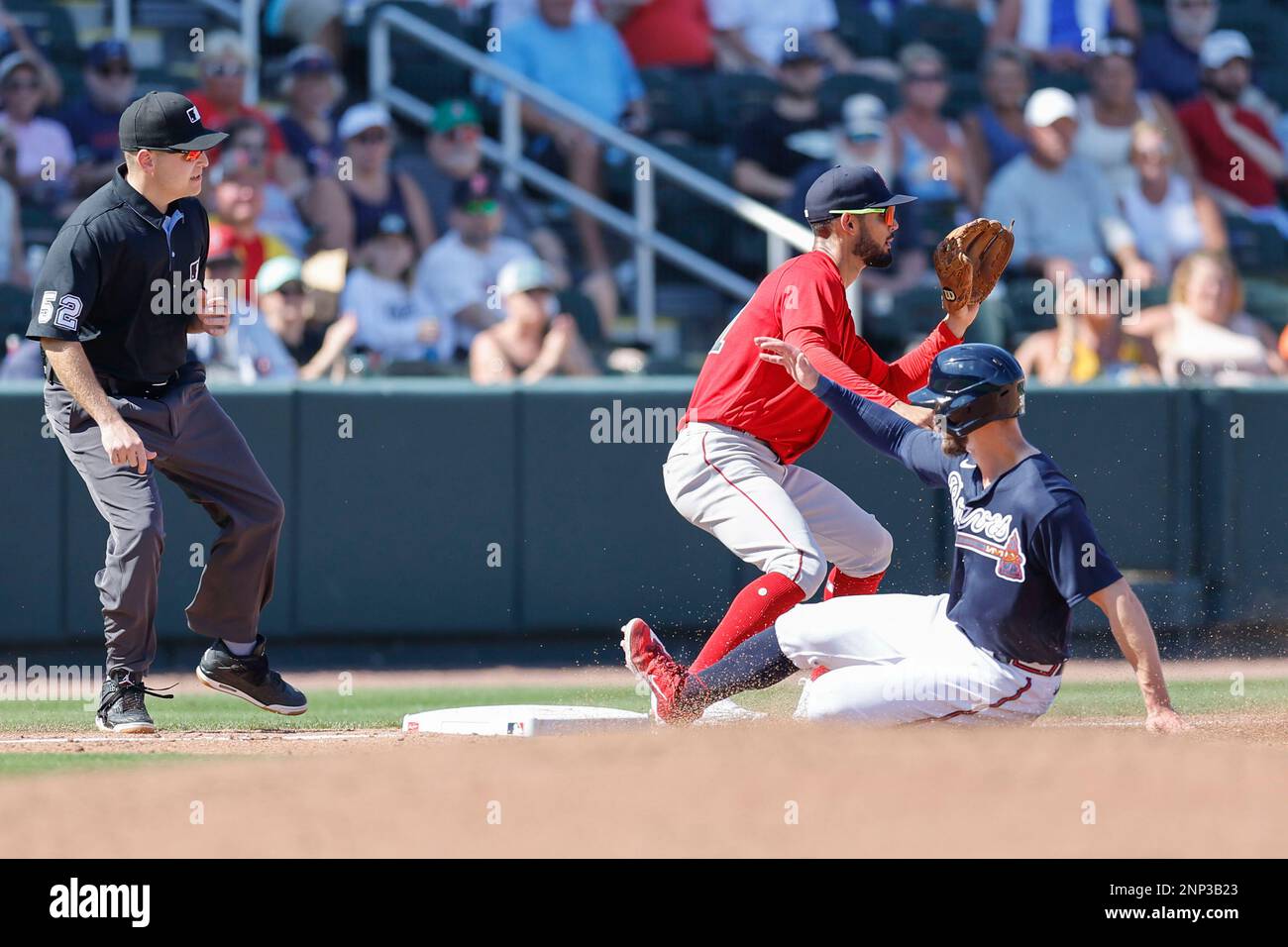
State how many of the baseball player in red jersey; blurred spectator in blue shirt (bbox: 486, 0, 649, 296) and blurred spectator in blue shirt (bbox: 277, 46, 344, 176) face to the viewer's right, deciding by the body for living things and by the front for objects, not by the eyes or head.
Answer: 1

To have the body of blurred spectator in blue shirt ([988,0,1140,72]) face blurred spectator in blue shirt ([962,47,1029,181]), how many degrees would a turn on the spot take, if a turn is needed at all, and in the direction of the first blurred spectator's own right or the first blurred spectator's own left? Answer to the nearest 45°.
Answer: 0° — they already face them

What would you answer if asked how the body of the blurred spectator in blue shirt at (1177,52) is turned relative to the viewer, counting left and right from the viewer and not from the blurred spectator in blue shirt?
facing the viewer

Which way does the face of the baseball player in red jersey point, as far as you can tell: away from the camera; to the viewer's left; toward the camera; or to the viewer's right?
to the viewer's right

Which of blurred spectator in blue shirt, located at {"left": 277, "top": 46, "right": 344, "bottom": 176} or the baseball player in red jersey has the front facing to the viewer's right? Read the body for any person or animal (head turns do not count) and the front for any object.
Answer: the baseball player in red jersey

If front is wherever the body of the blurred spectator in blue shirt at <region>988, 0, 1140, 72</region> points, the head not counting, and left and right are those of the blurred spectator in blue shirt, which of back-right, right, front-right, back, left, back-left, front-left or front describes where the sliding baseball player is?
front

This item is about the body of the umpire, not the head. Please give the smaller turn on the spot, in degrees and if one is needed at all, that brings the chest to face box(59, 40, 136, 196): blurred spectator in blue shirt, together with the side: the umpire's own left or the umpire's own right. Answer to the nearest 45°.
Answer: approximately 135° to the umpire's own left

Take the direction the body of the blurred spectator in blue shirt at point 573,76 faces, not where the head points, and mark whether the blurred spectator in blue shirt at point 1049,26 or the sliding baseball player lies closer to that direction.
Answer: the sliding baseball player

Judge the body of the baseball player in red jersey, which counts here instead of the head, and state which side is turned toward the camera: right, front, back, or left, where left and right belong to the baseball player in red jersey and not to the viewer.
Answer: right

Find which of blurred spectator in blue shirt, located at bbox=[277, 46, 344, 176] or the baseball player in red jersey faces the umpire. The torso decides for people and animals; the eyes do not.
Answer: the blurred spectator in blue shirt

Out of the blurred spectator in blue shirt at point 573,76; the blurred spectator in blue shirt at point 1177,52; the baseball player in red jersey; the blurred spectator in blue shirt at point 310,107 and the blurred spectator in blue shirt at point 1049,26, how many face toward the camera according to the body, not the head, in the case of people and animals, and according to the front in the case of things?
4

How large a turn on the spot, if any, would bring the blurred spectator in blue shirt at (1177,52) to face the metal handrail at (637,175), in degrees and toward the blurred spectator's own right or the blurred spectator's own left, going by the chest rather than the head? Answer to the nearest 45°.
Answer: approximately 45° to the blurred spectator's own right

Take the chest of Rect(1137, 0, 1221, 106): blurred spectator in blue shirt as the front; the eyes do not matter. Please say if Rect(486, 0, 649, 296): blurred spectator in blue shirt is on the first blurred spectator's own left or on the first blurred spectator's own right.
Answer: on the first blurred spectator's own right

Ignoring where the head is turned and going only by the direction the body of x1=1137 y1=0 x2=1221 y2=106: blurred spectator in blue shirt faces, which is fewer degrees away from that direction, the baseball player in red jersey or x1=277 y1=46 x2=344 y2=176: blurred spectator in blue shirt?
the baseball player in red jersey

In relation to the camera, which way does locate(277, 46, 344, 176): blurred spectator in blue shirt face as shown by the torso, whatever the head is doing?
toward the camera

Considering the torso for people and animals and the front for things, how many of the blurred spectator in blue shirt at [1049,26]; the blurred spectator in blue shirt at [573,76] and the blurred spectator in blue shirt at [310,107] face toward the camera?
3
